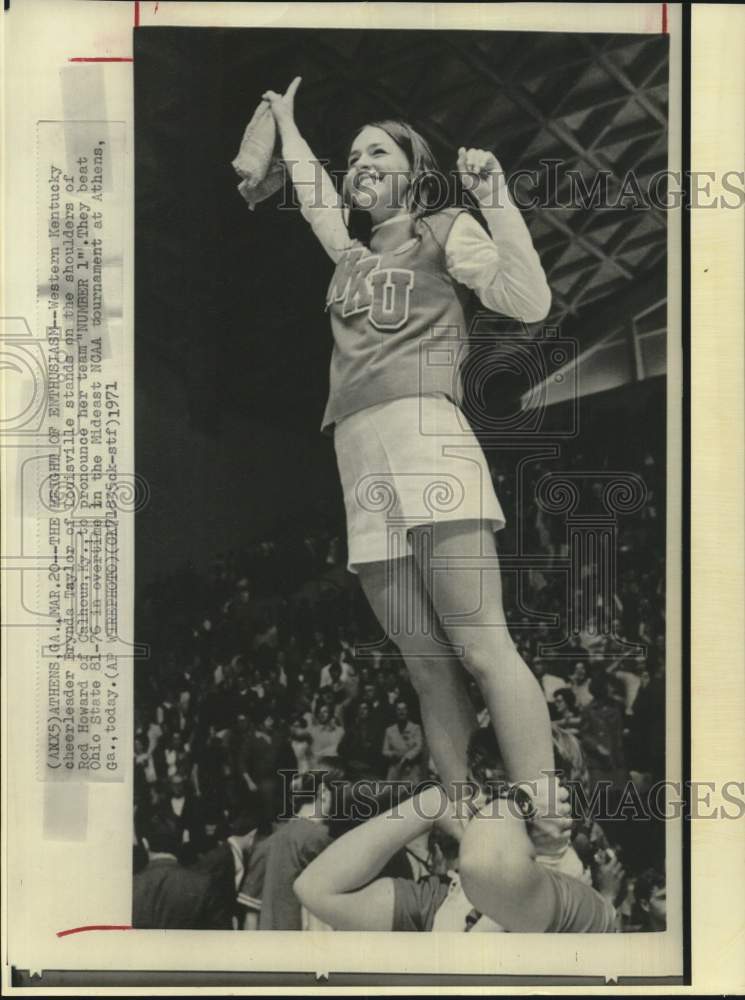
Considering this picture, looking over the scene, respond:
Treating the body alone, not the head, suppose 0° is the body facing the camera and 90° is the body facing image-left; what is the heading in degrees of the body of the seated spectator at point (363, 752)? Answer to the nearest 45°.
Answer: approximately 0°
